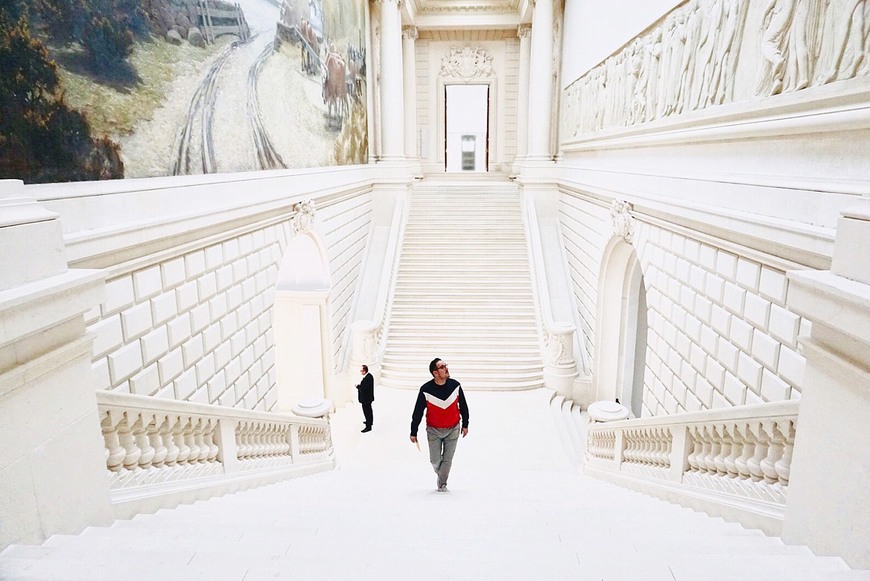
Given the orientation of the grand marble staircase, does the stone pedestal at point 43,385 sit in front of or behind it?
in front

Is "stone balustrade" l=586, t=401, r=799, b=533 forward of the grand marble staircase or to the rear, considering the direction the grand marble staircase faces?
forward

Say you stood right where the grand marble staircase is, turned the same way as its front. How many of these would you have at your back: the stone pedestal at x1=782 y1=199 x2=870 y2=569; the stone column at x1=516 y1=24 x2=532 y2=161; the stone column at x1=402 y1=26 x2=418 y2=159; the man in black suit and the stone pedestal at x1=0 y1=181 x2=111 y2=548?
2

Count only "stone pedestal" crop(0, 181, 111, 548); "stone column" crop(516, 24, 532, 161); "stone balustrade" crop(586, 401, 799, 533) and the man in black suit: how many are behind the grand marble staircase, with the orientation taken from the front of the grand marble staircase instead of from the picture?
1

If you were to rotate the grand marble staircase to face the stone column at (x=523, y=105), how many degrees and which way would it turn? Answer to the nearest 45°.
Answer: approximately 180°

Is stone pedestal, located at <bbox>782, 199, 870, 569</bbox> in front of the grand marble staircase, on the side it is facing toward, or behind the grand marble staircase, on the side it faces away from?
in front

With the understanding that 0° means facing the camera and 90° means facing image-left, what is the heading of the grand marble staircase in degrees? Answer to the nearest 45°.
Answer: approximately 0°

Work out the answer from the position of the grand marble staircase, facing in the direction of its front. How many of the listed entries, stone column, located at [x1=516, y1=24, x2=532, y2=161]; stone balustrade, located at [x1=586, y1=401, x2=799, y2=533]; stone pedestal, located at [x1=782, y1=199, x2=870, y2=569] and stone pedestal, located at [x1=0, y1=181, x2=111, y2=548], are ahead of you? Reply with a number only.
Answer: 3

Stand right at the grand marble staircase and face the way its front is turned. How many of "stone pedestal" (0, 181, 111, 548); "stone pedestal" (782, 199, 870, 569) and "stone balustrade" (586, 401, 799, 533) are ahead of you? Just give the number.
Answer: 3

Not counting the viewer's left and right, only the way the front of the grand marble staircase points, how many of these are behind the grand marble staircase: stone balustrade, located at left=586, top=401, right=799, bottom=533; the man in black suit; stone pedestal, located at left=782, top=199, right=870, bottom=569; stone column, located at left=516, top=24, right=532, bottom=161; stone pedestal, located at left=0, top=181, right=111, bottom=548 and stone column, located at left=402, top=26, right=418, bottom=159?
2

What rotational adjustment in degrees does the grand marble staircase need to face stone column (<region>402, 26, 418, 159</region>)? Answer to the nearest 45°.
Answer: approximately 180°
